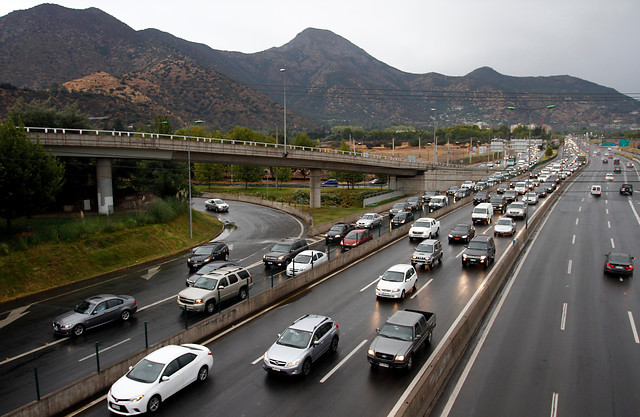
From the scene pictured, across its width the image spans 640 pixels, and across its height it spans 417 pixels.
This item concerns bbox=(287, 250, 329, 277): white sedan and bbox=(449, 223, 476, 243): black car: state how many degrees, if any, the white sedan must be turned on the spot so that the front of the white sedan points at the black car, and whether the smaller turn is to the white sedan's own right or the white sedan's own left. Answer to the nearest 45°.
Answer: approximately 180°

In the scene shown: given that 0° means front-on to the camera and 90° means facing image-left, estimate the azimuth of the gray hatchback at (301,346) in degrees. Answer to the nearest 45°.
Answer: approximately 45°

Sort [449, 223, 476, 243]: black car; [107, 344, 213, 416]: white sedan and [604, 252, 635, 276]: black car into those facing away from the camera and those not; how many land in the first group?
1

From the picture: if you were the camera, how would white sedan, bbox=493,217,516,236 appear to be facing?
facing the viewer and to the left of the viewer

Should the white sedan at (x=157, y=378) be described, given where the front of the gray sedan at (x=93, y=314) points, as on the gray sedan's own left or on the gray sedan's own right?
on the gray sedan's own left

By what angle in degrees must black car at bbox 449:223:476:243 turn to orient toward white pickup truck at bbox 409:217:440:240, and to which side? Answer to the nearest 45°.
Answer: approximately 90° to its right

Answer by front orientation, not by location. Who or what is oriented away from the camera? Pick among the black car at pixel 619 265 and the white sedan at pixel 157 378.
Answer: the black car

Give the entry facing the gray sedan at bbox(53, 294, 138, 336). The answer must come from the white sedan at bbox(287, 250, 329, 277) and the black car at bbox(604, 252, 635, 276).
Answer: the white sedan

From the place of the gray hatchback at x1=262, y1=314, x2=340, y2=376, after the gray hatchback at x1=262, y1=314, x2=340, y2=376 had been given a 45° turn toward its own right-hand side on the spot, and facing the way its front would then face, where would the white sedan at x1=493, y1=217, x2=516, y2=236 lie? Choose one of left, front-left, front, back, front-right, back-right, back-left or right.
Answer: back-right

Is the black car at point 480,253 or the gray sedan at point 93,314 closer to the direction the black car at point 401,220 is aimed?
the gray sedan

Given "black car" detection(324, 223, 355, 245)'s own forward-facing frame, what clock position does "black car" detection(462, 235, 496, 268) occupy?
"black car" detection(462, 235, 496, 268) is roughly at 9 o'clock from "black car" detection(324, 223, 355, 245).

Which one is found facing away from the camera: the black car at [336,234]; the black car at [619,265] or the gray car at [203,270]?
the black car at [619,265]

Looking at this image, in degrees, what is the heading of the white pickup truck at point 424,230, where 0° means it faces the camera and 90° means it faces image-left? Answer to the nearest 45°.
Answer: approximately 45°
